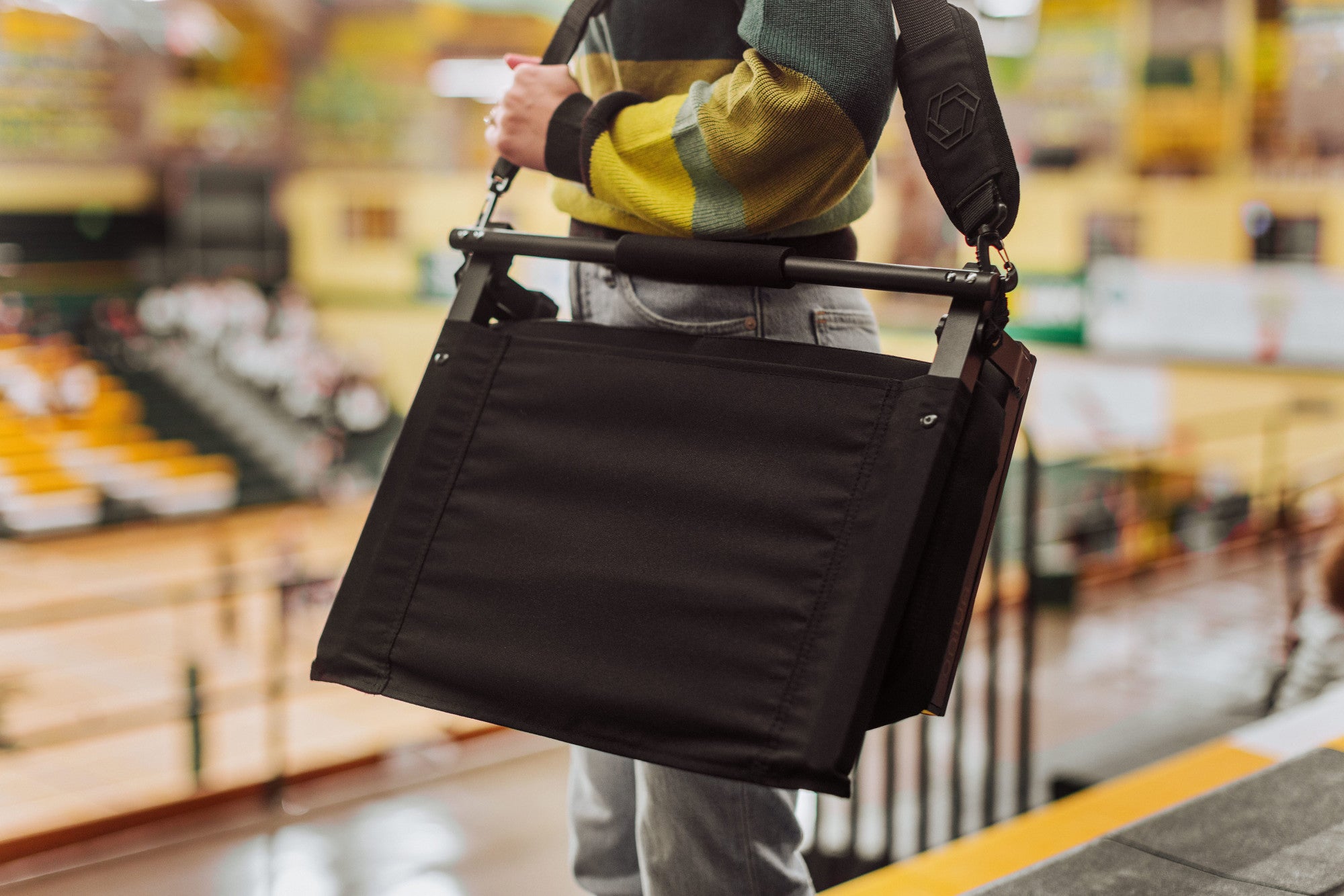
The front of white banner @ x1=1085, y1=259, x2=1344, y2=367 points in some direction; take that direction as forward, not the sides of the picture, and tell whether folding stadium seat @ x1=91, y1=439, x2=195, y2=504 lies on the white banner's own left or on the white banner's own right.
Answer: on the white banner's own right

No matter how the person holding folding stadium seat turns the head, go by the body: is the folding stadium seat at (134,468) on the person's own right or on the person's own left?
on the person's own right

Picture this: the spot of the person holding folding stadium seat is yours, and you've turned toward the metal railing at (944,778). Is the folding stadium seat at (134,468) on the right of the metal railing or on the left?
left

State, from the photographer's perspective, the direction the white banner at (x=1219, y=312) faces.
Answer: facing the viewer

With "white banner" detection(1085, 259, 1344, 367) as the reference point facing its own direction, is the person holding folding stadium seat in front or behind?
in front

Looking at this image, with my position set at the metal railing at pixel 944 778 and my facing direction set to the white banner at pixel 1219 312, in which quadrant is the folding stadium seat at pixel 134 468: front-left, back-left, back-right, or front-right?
front-left

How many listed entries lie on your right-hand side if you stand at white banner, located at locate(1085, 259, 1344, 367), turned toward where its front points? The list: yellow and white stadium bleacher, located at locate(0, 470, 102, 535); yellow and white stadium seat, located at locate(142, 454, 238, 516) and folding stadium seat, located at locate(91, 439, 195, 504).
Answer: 3

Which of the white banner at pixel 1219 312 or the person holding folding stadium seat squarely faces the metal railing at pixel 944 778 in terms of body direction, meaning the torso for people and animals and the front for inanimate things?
the white banner

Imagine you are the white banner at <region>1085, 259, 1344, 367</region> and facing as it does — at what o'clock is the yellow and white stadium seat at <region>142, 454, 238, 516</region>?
The yellow and white stadium seat is roughly at 3 o'clock from the white banner.
